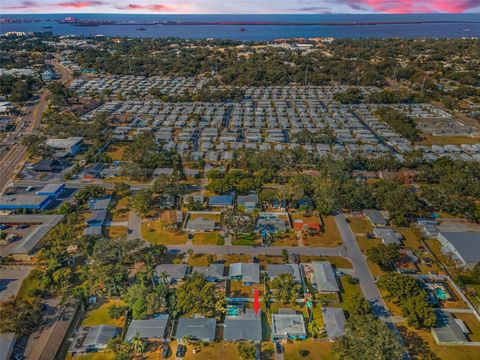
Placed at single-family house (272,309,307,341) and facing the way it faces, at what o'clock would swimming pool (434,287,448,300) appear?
The swimming pool is roughly at 8 o'clock from the single-family house.

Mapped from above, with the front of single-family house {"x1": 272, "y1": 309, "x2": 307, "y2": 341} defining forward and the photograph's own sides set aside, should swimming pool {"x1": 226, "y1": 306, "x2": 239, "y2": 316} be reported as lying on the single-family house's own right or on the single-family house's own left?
on the single-family house's own right

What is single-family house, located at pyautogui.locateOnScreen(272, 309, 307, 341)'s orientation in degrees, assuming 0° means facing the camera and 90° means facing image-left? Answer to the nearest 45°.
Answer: approximately 0°

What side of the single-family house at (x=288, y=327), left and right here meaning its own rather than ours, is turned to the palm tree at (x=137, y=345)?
right

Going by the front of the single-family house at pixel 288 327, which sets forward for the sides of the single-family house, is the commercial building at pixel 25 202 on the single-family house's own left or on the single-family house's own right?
on the single-family house's own right

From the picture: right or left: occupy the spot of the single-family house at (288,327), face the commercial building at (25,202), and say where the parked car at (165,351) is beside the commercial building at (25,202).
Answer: left

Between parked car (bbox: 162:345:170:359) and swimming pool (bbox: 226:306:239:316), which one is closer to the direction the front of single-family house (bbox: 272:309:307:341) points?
the parked car

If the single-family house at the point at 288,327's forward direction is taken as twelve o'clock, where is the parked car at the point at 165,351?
The parked car is roughly at 2 o'clock from the single-family house.

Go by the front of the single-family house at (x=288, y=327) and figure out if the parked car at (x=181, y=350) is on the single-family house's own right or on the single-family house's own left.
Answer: on the single-family house's own right
